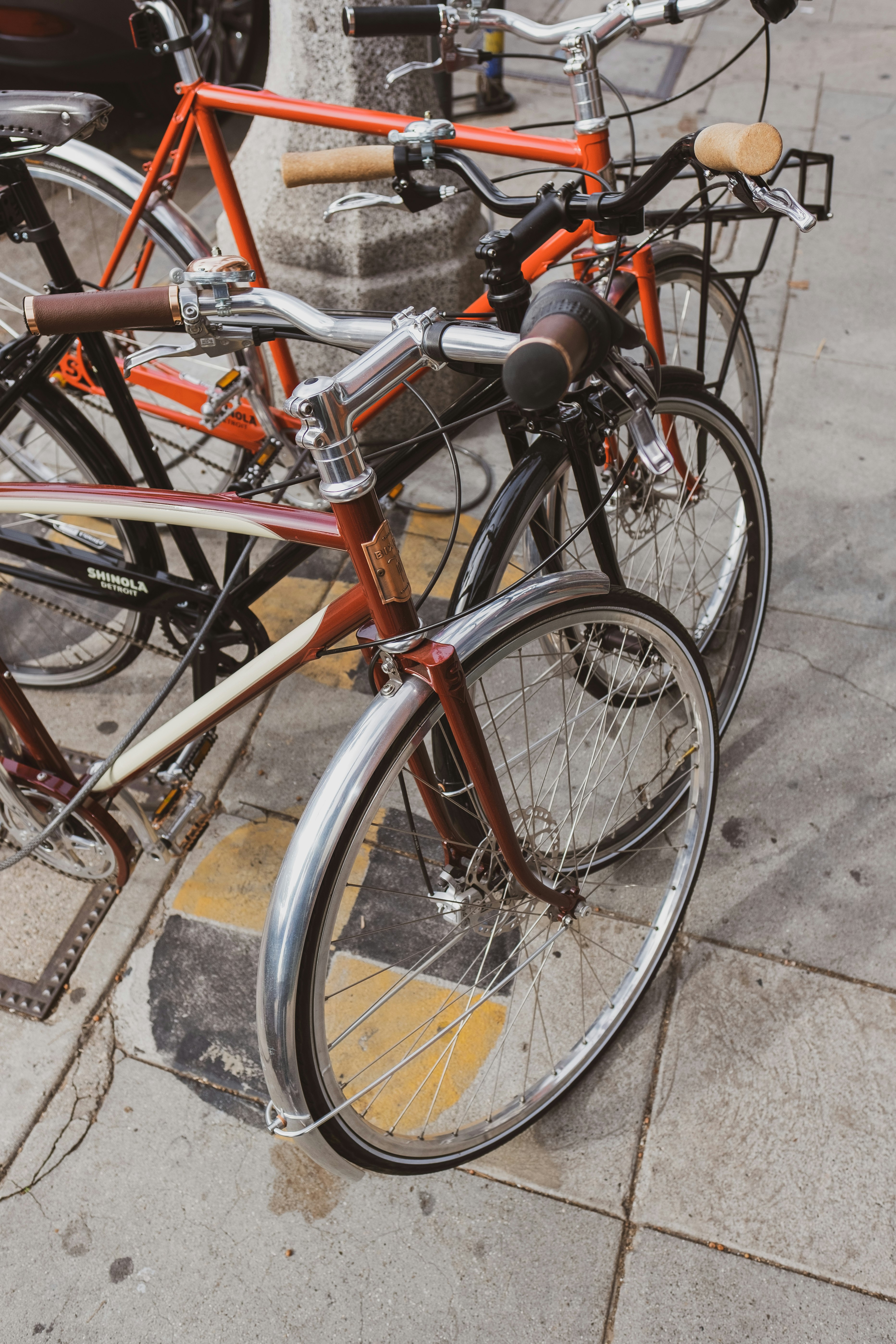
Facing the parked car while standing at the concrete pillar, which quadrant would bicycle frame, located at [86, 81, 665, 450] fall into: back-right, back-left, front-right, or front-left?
back-left

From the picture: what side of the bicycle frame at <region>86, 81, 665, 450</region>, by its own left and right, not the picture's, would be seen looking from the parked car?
left

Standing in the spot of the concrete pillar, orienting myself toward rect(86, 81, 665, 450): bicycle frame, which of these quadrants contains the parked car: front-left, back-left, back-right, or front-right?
back-right

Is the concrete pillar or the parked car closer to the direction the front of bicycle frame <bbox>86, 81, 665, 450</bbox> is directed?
the concrete pillar

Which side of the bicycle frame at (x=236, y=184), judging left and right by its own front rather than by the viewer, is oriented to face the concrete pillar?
left

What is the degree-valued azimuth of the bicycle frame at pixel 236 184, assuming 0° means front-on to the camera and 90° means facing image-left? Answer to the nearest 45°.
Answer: approximately 270°
